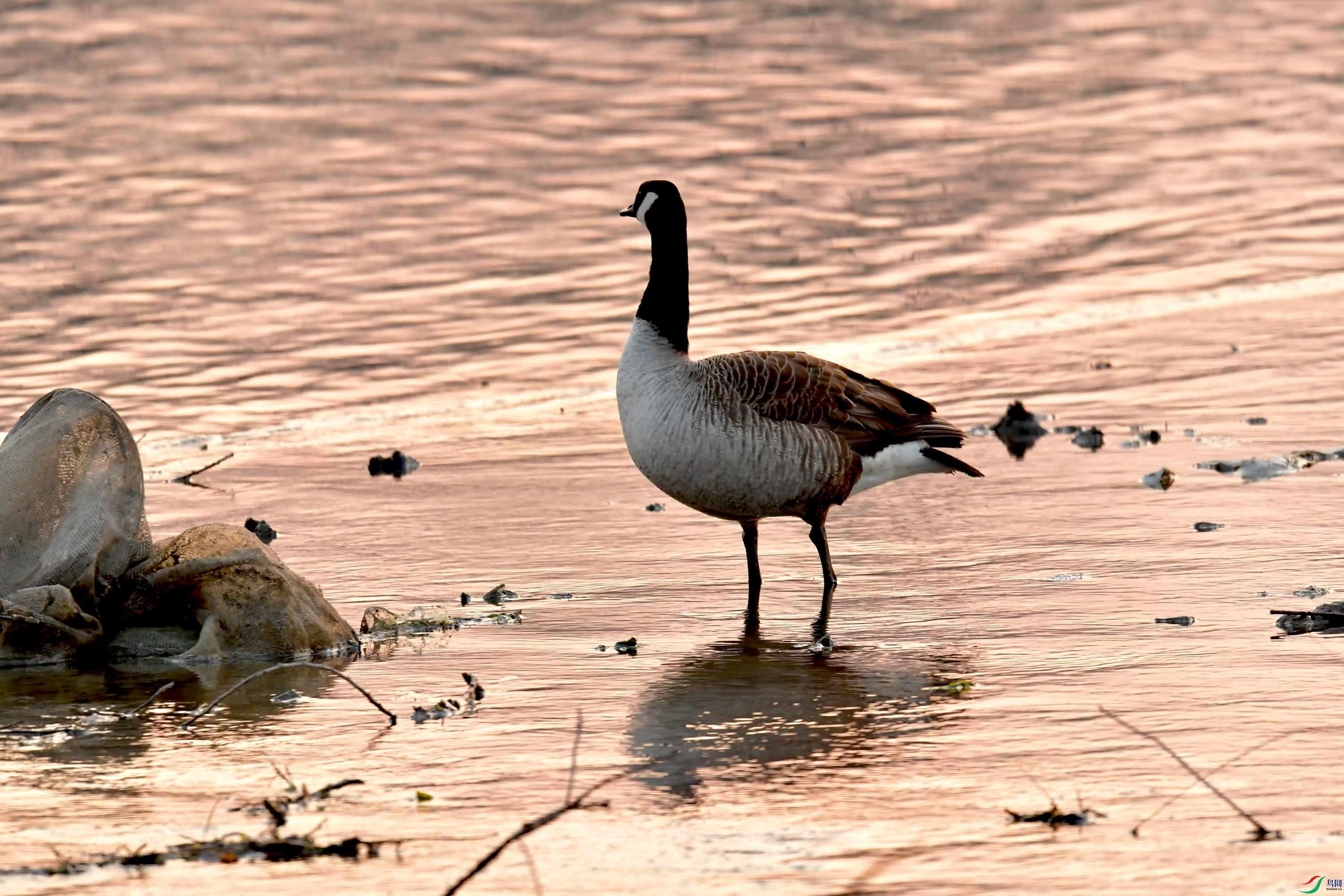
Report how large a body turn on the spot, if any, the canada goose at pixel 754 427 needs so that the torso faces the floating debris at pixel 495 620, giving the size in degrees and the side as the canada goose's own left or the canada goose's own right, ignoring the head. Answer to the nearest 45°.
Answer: approximately 45° to the canada goose's own left

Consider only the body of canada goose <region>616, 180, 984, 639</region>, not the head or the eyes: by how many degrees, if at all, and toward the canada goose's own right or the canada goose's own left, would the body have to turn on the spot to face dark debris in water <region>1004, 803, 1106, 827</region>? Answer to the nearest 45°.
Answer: approximately 90° to the canada goose's own left

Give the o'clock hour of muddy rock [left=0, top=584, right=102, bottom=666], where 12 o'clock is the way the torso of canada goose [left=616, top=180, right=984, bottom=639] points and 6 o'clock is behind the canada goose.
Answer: The muddy rock is roughly at 11 o'clock from the canada goose.

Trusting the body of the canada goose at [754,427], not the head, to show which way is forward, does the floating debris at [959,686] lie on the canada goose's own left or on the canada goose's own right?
on the canada goose's own left

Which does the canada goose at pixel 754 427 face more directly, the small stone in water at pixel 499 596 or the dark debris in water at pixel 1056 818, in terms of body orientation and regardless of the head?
the small stone in water

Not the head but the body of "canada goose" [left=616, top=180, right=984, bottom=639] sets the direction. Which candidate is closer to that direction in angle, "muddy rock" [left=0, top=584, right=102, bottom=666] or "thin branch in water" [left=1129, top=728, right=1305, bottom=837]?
the muddy rock

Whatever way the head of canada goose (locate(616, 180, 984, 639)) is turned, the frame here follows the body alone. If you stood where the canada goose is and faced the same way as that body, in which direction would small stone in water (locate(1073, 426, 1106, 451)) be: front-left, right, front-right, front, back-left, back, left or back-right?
back-right

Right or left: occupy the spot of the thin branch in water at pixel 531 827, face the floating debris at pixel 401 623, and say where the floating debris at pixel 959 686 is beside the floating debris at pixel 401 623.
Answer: right

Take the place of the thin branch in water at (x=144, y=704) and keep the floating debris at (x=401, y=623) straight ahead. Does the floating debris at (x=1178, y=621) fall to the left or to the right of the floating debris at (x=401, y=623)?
right

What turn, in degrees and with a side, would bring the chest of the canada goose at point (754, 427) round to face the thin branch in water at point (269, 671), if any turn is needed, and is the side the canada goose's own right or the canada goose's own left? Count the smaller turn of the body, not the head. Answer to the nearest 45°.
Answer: approximately 45° to the canada goose's own left

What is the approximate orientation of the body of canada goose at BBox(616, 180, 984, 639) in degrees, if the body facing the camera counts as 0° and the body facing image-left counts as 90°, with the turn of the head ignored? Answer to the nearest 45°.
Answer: approximately 90°

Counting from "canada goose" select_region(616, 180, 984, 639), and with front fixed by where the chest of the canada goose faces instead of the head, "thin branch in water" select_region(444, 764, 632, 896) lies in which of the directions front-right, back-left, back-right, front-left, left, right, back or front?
left

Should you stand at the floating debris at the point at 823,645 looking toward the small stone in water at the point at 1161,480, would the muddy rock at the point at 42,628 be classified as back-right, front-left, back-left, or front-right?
back-left

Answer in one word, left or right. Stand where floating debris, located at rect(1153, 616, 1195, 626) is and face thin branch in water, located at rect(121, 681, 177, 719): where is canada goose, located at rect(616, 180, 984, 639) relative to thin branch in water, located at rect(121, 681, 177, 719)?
right

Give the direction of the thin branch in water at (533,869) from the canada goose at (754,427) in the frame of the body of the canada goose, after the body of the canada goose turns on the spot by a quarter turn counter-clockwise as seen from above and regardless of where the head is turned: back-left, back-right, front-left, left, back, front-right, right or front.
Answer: front

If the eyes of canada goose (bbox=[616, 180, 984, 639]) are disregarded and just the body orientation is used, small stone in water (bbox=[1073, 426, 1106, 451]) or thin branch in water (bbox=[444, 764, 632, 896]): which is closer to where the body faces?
the thin branch in water

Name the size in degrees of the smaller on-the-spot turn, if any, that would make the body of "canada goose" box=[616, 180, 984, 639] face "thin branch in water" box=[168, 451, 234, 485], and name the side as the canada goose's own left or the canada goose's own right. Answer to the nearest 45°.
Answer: approximately 45° to the canada goose's own right

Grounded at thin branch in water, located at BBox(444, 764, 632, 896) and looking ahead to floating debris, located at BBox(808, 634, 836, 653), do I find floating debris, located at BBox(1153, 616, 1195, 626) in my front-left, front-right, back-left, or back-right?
front-right

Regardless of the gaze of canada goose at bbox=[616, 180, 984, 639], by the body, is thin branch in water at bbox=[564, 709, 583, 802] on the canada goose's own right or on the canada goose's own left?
on the canada goose's own left

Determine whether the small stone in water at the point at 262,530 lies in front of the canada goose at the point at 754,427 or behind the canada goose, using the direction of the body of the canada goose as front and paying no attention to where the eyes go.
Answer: in front
